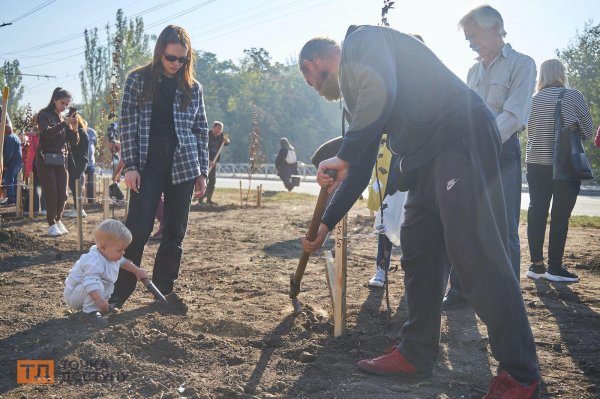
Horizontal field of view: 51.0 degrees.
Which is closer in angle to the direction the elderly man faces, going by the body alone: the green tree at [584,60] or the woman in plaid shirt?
the woman in plaid shirt

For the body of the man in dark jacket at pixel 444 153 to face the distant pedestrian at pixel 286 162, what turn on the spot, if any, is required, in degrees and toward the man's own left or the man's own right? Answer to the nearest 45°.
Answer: approximately 90° to the man's own right

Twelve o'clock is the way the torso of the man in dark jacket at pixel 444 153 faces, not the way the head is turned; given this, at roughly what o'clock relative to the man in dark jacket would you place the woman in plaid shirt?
The woman in plaid shirt is roughly at 1 o'clock from the man in dark jacket.

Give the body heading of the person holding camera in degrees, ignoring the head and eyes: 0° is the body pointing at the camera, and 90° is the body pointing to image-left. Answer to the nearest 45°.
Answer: approximately 315°

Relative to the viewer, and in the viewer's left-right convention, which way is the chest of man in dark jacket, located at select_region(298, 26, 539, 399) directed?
facing to the left of the viewer

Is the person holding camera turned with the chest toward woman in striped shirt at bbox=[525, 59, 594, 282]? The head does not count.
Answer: yes

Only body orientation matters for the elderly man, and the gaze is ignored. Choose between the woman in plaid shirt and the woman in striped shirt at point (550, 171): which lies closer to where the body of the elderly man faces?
the woman in plaid shirt

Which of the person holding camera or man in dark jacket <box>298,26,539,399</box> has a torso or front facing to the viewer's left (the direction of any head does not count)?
the man in dark jacket

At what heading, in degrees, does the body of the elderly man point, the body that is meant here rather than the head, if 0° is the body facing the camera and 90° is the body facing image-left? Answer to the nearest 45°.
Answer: approximately 45°

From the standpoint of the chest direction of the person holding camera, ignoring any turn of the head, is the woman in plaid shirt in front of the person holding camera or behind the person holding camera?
in front

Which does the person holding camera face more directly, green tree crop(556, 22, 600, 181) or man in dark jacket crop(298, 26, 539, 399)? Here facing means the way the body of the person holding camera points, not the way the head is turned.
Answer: the man in dark jacket

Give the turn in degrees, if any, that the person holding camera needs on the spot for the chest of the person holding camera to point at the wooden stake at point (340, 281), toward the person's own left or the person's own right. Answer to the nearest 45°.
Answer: approximately 45° to the person's own right

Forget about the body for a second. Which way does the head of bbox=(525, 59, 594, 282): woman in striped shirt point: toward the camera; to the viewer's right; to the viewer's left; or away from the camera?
away from the camera

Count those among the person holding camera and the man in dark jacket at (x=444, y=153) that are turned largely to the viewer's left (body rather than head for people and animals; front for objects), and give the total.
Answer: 1
